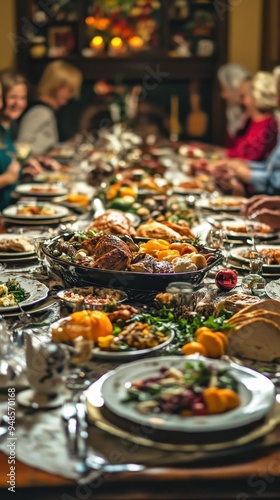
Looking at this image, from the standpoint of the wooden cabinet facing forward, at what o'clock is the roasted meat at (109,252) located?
The roasted meat is roughly at 12 o'clock from the wooden cabinet.

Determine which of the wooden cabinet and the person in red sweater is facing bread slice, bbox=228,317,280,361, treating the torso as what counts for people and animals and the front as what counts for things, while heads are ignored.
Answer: the wooden cabinet

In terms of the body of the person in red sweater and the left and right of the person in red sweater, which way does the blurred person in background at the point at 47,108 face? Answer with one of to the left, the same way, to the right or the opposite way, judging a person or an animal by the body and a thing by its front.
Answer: the opposite way

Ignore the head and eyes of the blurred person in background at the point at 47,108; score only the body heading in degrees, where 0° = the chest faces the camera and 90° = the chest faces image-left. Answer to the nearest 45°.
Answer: approximately 270°

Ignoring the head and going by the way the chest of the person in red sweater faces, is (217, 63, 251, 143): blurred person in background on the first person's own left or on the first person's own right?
on the first person's own right

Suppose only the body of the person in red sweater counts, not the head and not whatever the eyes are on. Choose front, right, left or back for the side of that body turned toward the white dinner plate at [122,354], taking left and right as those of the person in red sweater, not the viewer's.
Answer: left

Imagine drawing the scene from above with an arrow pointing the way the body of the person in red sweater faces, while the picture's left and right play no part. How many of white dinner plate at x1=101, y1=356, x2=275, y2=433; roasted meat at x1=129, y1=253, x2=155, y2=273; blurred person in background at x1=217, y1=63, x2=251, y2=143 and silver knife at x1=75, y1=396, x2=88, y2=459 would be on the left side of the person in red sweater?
3

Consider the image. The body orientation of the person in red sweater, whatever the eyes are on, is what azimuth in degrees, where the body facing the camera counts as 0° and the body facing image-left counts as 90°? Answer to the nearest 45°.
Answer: approximately 90°

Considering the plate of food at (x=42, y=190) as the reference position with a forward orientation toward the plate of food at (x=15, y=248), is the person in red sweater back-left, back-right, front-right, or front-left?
back-left

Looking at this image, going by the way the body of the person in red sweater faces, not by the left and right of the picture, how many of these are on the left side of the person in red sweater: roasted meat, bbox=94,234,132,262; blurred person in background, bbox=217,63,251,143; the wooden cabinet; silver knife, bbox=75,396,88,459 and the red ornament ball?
3

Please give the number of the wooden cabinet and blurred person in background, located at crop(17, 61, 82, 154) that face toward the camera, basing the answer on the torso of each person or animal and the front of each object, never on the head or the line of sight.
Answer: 1
